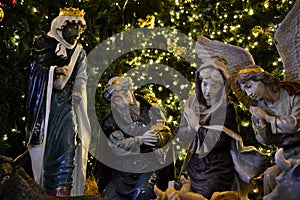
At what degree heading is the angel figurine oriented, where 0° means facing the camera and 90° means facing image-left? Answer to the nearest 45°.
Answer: approximately 45°

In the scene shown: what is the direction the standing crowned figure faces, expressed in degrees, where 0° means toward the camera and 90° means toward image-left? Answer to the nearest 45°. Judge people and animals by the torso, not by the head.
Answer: approximately 315°
